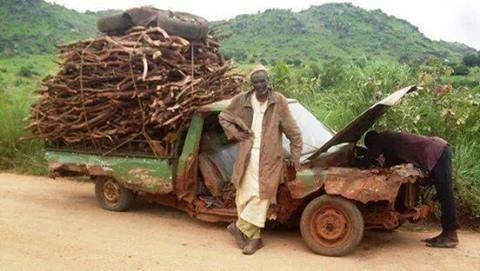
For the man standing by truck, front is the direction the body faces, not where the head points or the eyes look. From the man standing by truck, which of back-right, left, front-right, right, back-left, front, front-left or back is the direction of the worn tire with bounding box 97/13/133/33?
back-right

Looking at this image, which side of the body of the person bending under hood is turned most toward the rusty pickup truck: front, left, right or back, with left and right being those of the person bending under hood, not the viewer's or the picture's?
front

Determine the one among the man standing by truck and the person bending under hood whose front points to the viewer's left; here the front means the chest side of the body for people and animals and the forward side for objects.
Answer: the person bending under hood

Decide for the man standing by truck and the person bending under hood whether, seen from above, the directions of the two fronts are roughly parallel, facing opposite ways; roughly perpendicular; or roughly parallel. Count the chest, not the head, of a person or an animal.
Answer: roughly perpendicular

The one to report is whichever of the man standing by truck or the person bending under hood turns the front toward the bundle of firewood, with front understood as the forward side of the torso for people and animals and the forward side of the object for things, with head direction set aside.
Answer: the person bending under hood

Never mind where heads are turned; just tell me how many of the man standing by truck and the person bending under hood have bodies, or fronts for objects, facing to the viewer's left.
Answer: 1

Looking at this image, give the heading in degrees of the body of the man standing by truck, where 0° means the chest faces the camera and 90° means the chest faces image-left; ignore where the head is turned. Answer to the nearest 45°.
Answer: approximately 0°

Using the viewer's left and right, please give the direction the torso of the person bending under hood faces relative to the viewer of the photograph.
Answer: facing to the left of the viewer

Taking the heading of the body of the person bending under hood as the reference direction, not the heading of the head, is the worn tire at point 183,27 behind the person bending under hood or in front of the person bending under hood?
in front
